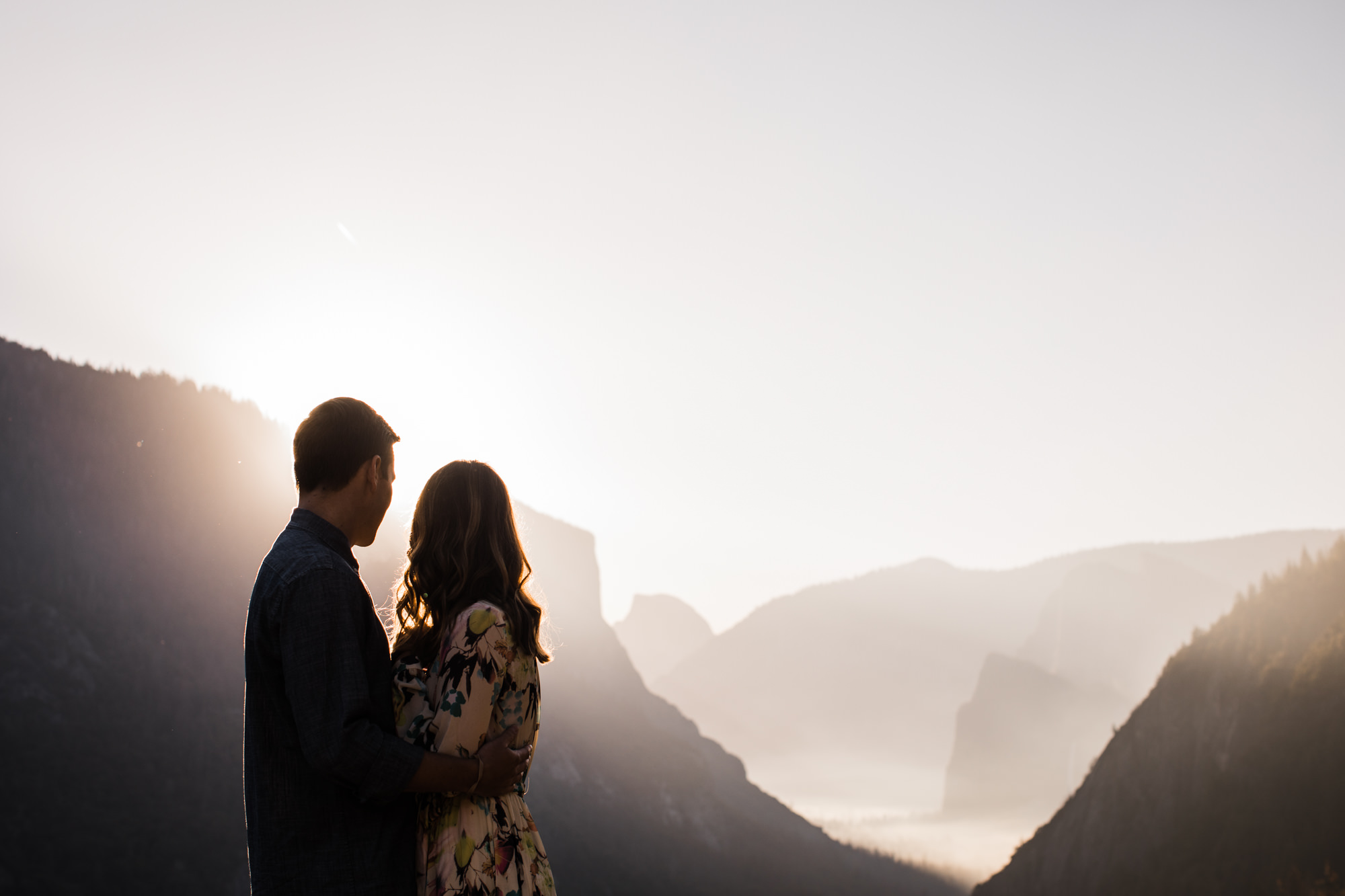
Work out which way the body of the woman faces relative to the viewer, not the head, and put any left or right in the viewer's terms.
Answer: facing away from the viewer and to the left of the viewer

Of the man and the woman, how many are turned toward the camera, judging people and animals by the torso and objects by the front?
0

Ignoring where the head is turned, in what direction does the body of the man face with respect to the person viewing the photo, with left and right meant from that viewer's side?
facing away from the viewer and to the right of the viewer
